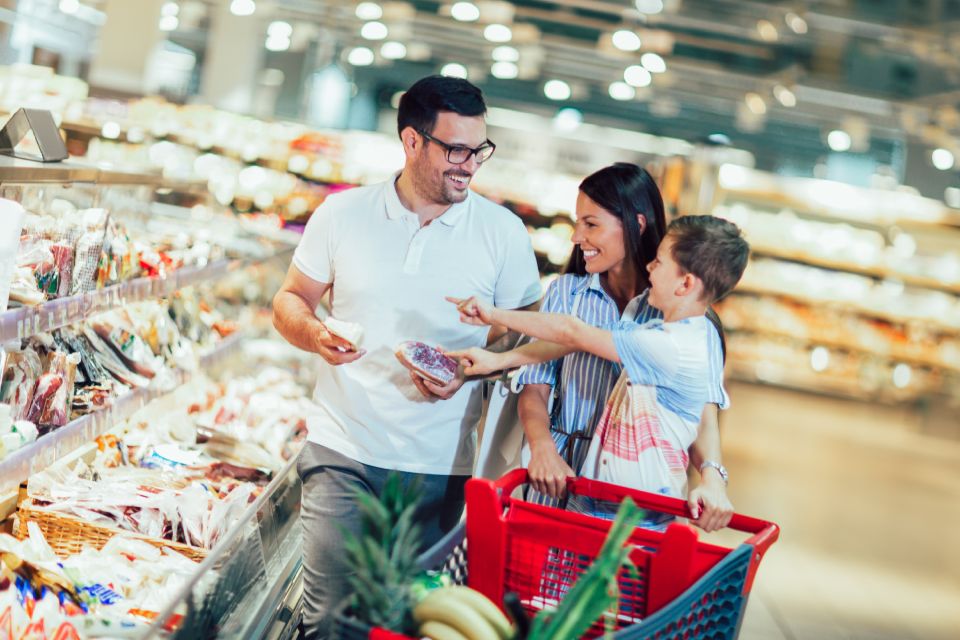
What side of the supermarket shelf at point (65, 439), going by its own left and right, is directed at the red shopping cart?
front

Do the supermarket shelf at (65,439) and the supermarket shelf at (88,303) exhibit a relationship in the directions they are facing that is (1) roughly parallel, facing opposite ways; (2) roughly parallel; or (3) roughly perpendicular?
roughly parallel

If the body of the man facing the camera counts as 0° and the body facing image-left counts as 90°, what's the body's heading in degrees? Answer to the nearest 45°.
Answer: approximately 0°

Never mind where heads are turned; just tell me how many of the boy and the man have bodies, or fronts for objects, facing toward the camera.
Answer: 1

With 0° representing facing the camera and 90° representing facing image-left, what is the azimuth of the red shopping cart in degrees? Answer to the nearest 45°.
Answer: approximately 45°

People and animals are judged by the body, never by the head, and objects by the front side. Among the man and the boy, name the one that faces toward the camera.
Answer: the man

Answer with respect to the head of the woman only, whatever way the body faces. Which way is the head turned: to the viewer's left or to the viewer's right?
to the viewer's left

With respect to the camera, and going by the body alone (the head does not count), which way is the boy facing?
to the viewer's left

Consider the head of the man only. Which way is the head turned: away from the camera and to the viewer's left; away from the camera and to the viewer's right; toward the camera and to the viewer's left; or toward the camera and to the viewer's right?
toward the camera and to the viewer's right

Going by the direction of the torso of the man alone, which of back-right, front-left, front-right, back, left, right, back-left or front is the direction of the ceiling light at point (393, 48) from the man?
back

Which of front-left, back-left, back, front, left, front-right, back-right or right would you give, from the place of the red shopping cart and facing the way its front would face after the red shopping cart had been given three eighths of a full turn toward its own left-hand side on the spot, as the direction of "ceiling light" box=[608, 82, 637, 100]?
left

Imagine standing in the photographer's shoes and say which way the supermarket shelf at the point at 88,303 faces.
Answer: facing the viewer and to the right of the viewer

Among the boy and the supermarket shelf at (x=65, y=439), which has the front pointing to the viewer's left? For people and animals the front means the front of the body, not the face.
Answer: the boy

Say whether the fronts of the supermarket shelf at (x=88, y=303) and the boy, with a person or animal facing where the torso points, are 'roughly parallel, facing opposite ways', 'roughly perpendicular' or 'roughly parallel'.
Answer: roughly parallel, facing opposite ways

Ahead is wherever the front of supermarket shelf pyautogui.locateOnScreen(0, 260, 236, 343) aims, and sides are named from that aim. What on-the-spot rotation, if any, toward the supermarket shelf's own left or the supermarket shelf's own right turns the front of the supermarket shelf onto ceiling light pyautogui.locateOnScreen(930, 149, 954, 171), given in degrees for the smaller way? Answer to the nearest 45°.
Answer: approximately 90° to the supermarket shelf's own left

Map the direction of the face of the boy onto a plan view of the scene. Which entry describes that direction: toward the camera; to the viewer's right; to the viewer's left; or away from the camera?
to the viewer's left
